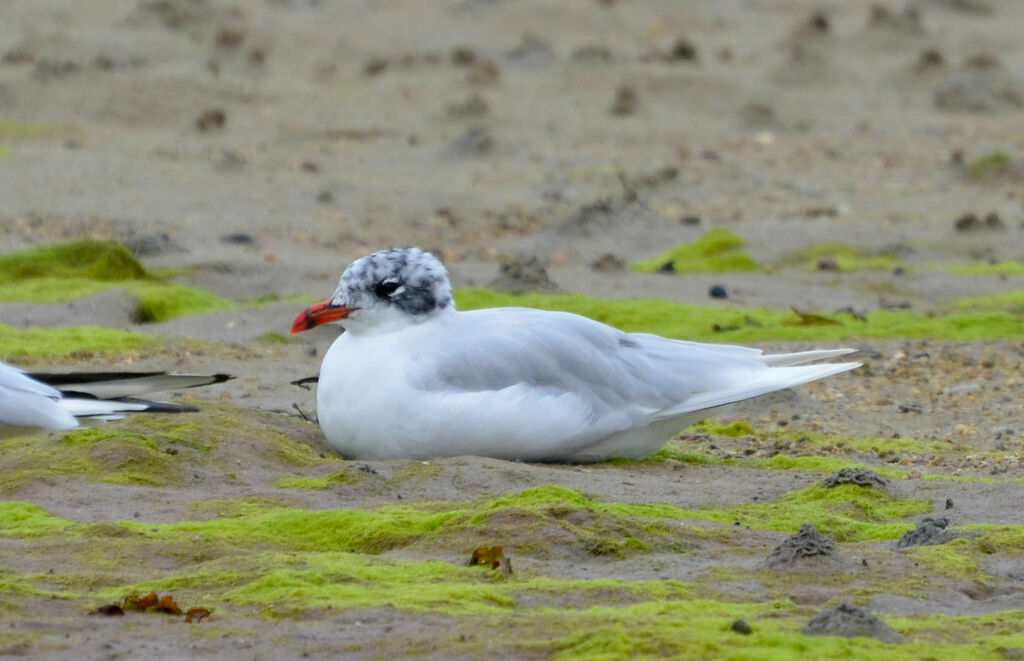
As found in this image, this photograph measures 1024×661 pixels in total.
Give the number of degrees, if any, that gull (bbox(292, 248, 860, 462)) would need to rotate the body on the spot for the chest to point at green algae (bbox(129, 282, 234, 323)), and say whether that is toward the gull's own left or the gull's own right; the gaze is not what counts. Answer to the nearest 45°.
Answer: approximately 45° to the gull's own right

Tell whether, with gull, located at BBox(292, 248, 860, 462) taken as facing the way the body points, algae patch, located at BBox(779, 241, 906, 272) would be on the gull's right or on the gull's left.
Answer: on the gull's right

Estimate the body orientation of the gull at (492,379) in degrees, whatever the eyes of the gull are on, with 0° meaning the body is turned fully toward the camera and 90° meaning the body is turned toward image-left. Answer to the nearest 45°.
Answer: approximately 90°

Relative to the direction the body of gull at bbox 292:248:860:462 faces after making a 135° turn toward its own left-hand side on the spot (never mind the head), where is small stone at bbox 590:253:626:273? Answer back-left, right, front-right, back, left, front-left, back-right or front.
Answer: back-left

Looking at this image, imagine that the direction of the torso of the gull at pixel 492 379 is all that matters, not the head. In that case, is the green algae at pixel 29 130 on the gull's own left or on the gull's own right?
on the gull's own right

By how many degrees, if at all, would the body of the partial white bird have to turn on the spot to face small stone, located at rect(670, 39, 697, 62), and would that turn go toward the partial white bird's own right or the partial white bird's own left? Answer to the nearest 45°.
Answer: approximately 135° to the partial white bird's own right

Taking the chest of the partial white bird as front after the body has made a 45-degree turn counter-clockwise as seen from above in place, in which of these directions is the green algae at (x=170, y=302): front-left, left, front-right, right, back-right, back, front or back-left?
back-right

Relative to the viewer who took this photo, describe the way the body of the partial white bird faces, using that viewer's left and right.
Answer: facing to the left of the viewer

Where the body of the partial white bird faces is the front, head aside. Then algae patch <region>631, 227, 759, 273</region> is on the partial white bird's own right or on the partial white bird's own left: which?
on the partial white bird's own right

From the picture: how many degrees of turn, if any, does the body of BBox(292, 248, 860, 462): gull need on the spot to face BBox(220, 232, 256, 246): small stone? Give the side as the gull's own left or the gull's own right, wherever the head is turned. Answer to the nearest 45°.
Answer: approximately 90° to the gull's own right

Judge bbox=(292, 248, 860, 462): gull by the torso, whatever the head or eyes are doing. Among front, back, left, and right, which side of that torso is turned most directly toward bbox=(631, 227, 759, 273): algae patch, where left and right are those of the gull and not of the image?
right

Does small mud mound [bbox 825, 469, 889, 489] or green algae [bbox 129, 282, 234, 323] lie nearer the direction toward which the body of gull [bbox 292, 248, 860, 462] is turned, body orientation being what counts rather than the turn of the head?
the green algae

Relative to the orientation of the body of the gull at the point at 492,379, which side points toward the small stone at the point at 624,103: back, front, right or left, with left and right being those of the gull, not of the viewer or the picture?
right

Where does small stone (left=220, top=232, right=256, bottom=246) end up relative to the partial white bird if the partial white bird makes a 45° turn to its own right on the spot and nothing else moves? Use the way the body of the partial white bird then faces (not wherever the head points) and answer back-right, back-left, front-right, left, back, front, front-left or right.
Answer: front-right

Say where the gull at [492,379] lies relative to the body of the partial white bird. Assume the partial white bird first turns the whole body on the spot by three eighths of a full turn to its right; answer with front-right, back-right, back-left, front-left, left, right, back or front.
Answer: front-right

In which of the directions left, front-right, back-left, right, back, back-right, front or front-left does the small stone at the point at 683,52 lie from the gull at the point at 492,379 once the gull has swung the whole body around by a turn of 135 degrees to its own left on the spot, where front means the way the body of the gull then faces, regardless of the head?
back-left

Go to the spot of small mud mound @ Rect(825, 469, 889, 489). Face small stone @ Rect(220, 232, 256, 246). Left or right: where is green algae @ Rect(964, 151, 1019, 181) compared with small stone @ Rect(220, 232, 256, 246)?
right

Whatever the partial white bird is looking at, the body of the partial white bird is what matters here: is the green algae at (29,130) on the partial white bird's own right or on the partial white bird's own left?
on the partial white bird's own right
